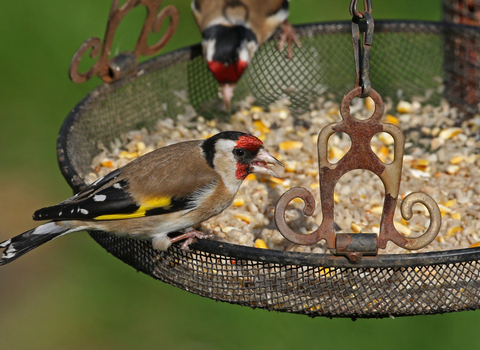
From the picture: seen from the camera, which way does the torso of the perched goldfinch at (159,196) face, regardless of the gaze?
to the viewer's right

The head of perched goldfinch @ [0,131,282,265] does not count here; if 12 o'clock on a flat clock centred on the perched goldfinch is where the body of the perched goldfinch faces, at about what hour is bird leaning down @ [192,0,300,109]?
The bird leaning down is roughly at 10 o'clock from the perched goldfinch.
